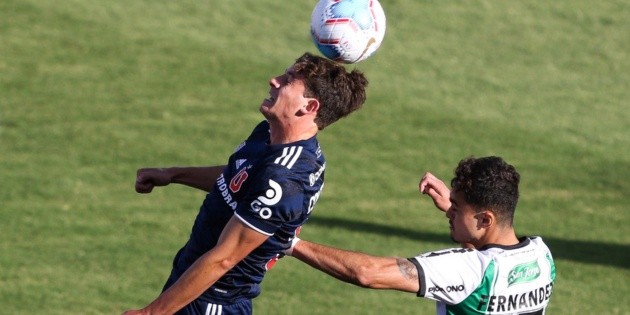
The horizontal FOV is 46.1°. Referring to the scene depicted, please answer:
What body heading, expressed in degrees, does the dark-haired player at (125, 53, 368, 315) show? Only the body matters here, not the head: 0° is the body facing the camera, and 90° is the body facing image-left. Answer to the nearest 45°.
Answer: approximately 90°

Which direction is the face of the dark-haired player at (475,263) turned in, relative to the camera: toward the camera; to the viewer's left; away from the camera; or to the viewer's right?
to the viewer's left

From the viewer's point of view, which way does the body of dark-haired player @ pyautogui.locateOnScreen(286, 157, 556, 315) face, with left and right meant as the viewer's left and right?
facing away from the viewer and to the left of the viewer

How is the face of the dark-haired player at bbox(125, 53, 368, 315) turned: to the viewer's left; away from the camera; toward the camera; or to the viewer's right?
to the viewer's left
